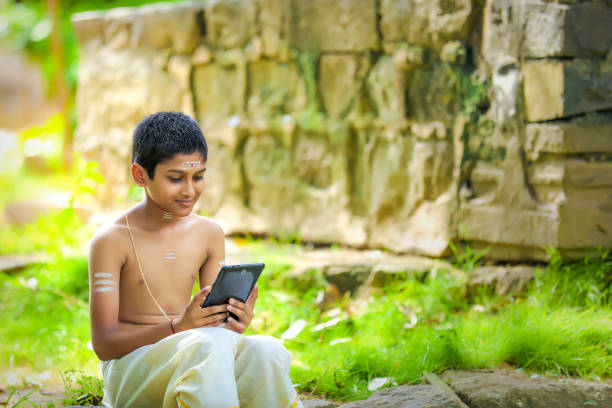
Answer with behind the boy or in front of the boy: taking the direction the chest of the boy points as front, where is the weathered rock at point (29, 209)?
behind

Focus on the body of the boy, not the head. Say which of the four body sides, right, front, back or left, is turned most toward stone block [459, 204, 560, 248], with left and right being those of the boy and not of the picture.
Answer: left

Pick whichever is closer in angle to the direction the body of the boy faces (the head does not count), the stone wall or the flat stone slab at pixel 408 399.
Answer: the flat stone slab

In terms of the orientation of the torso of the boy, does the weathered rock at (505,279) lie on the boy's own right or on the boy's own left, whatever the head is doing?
on the boy's own left

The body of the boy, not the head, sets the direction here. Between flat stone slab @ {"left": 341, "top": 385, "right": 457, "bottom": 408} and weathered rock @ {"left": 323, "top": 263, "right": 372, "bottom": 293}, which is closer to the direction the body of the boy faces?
the flat stone slab

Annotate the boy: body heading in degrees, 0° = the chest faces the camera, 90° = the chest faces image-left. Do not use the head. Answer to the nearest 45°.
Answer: approximately 315°

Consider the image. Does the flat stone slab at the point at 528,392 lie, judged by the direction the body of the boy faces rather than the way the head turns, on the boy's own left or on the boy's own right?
on the boy's own left

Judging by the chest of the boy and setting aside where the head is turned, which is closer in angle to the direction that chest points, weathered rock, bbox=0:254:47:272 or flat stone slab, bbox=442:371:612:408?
the flat stone slab

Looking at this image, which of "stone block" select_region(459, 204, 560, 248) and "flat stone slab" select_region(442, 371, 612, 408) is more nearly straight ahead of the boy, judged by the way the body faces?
the flat stone slab

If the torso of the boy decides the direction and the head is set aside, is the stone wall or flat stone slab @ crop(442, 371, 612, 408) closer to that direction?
the flat stone slab
